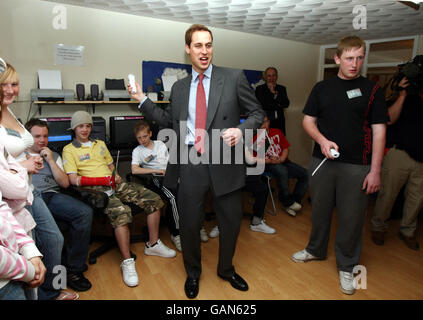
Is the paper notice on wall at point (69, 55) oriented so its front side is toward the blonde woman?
yes

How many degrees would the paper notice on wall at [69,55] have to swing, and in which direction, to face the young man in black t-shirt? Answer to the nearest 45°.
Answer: approximately 45° to its left

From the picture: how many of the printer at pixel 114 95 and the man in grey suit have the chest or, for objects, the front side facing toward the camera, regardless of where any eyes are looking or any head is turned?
2

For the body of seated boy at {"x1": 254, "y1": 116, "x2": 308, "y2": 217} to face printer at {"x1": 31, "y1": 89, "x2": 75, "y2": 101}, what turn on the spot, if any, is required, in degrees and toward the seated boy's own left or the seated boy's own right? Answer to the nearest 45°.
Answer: approximately 90° to the seated boy's own right

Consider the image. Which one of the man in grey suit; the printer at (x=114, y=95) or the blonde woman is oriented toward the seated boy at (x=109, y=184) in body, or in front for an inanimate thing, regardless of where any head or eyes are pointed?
the printer

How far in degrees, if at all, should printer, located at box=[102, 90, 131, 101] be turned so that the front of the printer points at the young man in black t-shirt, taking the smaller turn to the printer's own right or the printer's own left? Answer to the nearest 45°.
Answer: approximately 45° to the printer's own left
